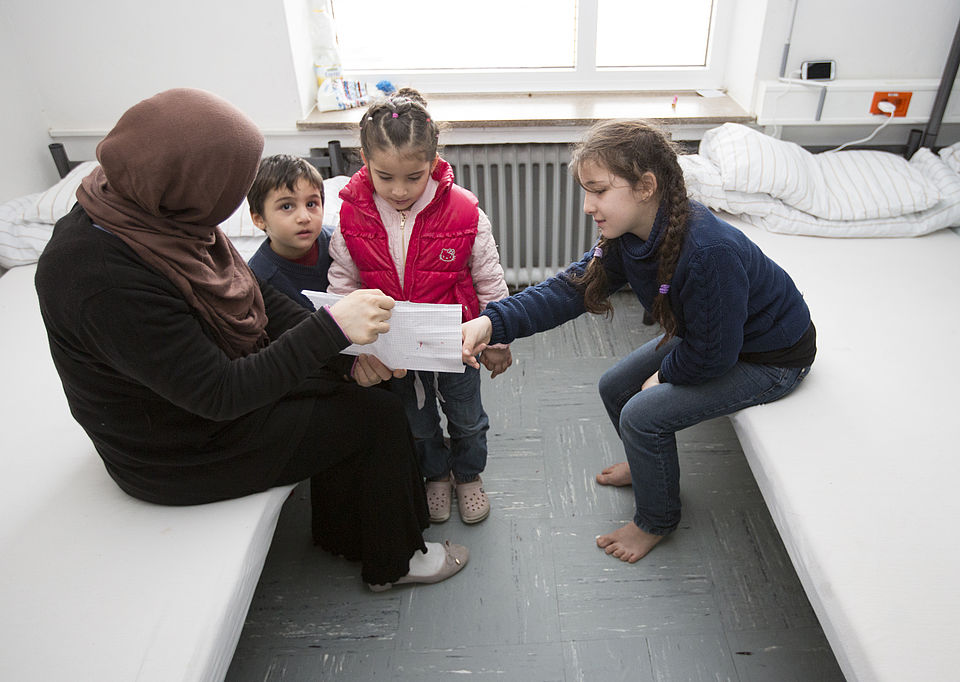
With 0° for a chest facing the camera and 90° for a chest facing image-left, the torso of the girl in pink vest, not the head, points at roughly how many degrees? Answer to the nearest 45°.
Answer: approximately 0°

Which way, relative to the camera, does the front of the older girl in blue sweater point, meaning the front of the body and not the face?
to the viewer's left

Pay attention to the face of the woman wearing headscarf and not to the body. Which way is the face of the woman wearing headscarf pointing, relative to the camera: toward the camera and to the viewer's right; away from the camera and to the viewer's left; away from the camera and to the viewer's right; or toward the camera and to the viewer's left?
away from the camera and to the viewer's right

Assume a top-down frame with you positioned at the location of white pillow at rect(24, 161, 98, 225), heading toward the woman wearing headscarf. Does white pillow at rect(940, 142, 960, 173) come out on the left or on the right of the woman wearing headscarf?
left

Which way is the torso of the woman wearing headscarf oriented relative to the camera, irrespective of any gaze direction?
to the viewer's right

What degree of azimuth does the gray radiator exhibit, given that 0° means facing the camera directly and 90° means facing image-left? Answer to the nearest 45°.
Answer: approximately 0°

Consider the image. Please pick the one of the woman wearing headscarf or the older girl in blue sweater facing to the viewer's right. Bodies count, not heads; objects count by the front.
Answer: the woman wearing headscarf

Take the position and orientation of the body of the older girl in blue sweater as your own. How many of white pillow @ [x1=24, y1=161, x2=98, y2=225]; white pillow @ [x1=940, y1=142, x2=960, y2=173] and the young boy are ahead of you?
2

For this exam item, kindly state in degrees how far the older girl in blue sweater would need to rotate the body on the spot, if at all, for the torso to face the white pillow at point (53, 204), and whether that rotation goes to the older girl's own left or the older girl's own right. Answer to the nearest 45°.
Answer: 0° — they already face it

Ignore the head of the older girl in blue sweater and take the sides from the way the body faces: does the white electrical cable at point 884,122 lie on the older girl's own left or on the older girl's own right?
on the older girl's own right

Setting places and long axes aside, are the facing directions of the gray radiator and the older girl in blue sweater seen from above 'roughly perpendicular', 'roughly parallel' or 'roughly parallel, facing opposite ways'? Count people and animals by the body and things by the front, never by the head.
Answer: roughly perpendicular
